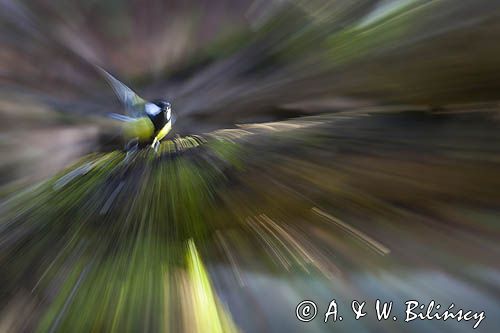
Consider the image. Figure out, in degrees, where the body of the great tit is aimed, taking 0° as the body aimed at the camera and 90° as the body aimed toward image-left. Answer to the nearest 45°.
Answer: approximately 315°
